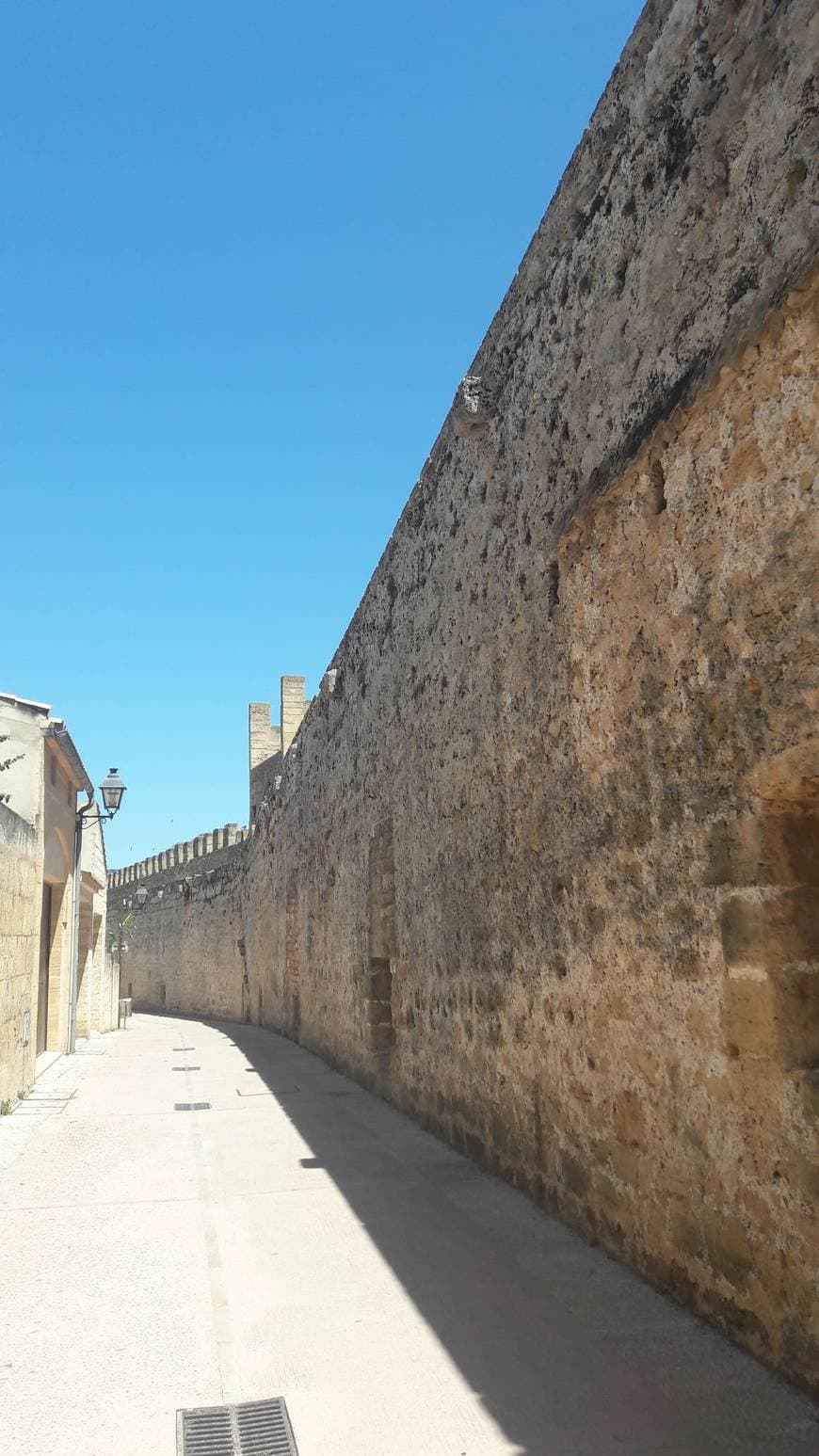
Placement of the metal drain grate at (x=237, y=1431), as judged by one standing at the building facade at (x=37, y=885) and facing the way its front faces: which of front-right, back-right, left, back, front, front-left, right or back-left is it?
right

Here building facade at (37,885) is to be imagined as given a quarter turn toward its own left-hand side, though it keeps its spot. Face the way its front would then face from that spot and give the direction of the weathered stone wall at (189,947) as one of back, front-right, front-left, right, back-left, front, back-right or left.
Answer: front

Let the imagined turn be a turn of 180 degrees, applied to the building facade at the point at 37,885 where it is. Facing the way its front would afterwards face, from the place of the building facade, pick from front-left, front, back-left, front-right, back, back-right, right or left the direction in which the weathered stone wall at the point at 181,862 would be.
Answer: right

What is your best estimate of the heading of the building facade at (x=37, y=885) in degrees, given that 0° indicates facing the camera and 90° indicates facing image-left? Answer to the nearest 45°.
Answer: approximately 270°
